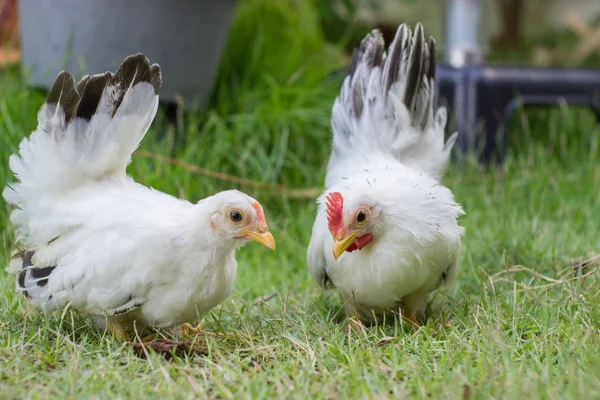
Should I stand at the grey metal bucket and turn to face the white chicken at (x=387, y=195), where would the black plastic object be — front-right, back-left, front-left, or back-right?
front-left

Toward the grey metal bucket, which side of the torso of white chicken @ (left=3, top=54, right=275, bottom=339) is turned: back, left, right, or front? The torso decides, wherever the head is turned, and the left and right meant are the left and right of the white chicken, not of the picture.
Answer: left

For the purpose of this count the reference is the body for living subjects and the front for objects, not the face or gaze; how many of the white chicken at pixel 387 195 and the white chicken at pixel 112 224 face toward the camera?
1

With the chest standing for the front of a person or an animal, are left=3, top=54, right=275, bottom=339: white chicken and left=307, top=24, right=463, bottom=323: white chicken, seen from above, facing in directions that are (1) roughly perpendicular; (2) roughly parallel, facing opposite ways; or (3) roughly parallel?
roughly perpendicular

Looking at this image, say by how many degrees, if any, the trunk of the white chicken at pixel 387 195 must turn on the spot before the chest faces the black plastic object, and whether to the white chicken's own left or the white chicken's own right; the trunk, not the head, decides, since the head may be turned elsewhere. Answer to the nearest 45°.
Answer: approximately 180°

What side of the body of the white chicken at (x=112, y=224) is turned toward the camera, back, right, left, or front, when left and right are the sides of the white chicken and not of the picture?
right

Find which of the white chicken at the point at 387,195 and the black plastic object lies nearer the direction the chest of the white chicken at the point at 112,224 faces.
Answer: the white chicken

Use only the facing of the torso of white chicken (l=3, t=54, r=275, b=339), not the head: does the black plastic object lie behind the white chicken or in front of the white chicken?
in front

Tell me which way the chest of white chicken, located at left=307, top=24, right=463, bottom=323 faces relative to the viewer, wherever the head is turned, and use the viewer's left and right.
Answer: facing the viewer

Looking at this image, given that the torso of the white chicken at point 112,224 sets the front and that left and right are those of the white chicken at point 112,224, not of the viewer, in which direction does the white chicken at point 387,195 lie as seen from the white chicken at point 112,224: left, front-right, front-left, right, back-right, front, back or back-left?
front

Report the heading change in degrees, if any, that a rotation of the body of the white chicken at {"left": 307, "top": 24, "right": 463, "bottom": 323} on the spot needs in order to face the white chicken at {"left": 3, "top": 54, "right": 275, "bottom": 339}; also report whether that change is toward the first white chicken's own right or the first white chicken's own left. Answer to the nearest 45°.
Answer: approximately 45° to the first white chicken's own right

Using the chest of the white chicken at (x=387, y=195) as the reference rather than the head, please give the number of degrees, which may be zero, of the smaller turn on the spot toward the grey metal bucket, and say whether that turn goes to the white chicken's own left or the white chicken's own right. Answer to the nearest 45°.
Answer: approximately 135° to the white chicken's own right

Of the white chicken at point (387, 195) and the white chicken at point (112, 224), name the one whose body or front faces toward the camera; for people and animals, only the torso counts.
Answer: the white chicken at point (387, 195)
